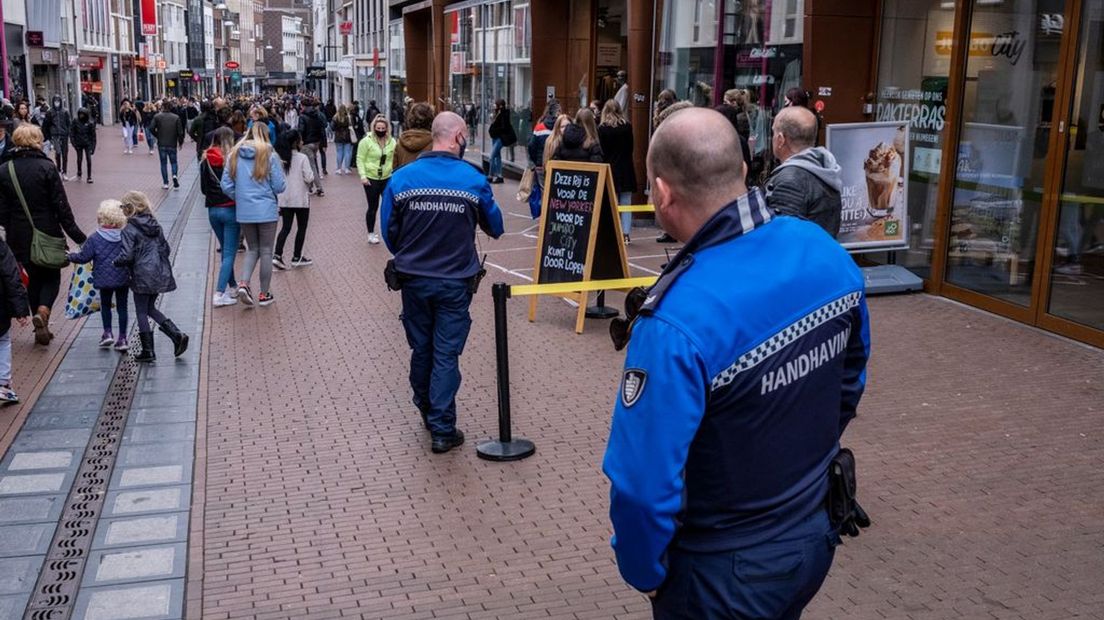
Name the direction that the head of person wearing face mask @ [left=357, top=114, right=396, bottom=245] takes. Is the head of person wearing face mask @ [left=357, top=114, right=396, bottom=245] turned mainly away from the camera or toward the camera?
toward the camera

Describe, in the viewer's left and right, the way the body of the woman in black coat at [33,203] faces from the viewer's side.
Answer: facing away from the viewer

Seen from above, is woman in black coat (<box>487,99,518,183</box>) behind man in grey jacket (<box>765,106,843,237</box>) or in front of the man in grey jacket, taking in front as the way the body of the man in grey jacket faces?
in front

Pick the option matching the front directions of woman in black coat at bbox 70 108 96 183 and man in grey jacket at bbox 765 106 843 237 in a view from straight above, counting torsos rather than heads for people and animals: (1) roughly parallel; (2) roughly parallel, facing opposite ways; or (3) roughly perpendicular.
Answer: roughly parallel, facing opposite ways

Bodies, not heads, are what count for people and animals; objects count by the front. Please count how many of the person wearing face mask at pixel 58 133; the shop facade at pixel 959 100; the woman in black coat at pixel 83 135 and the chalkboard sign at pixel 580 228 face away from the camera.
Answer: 0

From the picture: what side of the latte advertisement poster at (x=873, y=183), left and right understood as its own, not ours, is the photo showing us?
front

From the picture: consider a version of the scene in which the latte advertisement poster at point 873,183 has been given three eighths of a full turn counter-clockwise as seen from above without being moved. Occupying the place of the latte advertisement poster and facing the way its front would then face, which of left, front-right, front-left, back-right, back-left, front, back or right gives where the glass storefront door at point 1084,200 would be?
right

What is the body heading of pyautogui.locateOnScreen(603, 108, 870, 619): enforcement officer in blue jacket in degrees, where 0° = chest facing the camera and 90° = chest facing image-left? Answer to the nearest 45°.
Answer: approximately 135°

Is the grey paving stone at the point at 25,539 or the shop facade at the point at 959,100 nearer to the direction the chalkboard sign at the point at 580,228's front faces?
the grey paving stone

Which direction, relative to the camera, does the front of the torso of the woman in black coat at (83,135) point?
toward the camera

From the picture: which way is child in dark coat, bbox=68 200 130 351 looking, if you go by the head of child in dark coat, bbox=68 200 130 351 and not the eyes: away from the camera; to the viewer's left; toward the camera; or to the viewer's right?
away from the camera
